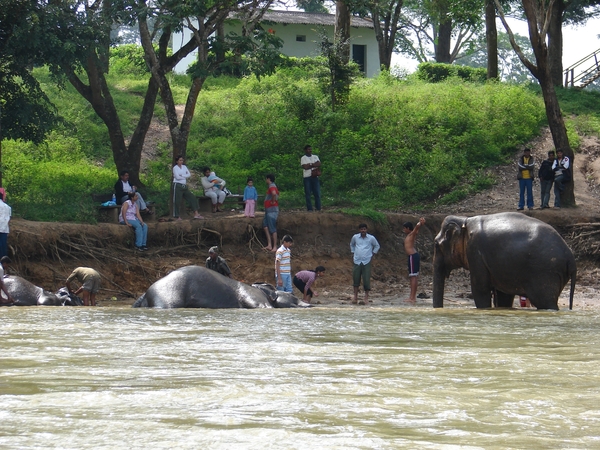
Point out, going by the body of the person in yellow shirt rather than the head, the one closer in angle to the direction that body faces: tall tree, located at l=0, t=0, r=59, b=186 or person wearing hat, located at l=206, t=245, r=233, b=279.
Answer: the person wearing hat

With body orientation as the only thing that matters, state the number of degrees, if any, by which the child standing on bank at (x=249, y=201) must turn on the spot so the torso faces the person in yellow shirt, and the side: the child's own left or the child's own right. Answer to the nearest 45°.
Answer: approximately 90° to the child's own left

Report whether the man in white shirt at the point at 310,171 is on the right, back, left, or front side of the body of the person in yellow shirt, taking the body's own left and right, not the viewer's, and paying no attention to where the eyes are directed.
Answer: right

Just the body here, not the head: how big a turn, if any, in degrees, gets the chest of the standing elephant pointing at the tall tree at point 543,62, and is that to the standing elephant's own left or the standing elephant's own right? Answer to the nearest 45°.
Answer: approximately 90° to the standing elephant's own right

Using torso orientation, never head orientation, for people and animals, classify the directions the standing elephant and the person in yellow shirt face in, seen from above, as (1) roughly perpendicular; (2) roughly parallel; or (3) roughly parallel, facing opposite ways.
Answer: roughly perpendicular

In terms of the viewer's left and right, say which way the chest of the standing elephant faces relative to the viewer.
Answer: facing to the left of the viewer

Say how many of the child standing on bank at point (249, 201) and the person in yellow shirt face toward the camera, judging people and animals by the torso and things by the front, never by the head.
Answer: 2
